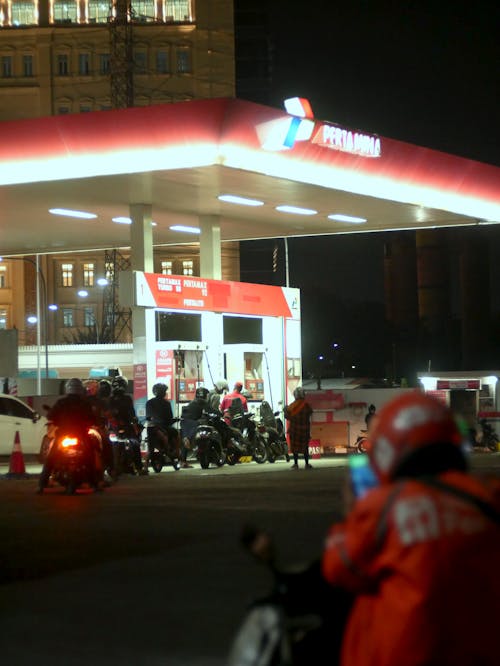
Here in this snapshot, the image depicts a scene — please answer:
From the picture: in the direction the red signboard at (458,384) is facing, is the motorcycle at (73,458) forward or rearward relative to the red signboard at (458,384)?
forward

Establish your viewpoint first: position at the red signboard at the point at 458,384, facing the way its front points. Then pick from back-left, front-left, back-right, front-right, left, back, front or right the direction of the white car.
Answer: front-right

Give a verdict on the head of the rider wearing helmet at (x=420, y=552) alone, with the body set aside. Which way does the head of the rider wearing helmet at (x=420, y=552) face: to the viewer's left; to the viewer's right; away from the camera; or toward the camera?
away from the camera

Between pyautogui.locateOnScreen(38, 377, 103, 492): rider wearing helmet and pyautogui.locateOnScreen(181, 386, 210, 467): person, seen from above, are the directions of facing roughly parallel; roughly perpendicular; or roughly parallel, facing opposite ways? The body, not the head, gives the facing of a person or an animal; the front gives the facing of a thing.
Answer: roughly perpendicular
